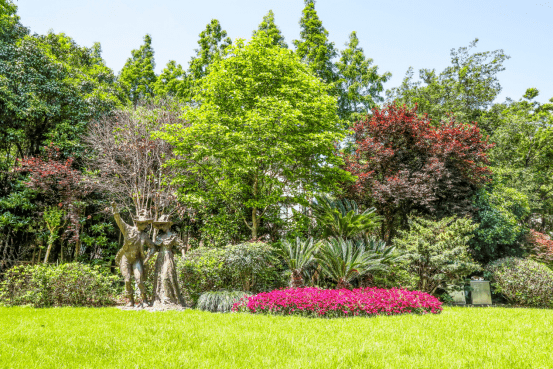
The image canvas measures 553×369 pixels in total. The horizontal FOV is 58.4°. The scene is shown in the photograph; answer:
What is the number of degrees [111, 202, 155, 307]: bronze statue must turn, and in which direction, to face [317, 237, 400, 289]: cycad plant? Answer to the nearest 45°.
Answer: approximately 90° to its left

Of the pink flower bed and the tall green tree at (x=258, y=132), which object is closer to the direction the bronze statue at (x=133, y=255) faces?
the pink flower bed

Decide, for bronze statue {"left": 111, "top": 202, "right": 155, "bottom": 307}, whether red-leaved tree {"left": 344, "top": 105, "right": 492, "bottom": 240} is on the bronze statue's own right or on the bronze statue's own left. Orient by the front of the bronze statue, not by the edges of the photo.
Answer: on the bronze statue's own left

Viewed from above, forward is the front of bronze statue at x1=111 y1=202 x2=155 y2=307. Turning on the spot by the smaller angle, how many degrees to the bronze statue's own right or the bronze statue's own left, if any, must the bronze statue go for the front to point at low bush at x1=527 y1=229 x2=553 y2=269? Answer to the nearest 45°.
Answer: approximately 90° to the bronze statue's own left

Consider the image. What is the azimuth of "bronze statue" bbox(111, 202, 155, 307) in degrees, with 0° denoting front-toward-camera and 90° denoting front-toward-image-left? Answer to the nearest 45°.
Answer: approximately 0°

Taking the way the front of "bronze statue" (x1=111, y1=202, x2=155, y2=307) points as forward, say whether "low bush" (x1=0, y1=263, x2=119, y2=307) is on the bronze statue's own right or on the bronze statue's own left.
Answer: on the bronze statue's own right

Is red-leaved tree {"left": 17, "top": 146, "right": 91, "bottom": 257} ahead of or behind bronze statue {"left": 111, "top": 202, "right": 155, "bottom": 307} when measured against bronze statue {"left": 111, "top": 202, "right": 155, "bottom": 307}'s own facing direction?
behind

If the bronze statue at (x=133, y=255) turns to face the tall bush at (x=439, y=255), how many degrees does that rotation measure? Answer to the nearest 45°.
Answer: approximately 90° to its left

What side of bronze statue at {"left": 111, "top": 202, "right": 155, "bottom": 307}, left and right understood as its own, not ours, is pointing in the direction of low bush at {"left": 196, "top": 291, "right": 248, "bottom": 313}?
left

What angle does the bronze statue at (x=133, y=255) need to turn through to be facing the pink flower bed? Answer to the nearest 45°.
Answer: approximately 45° to its left
